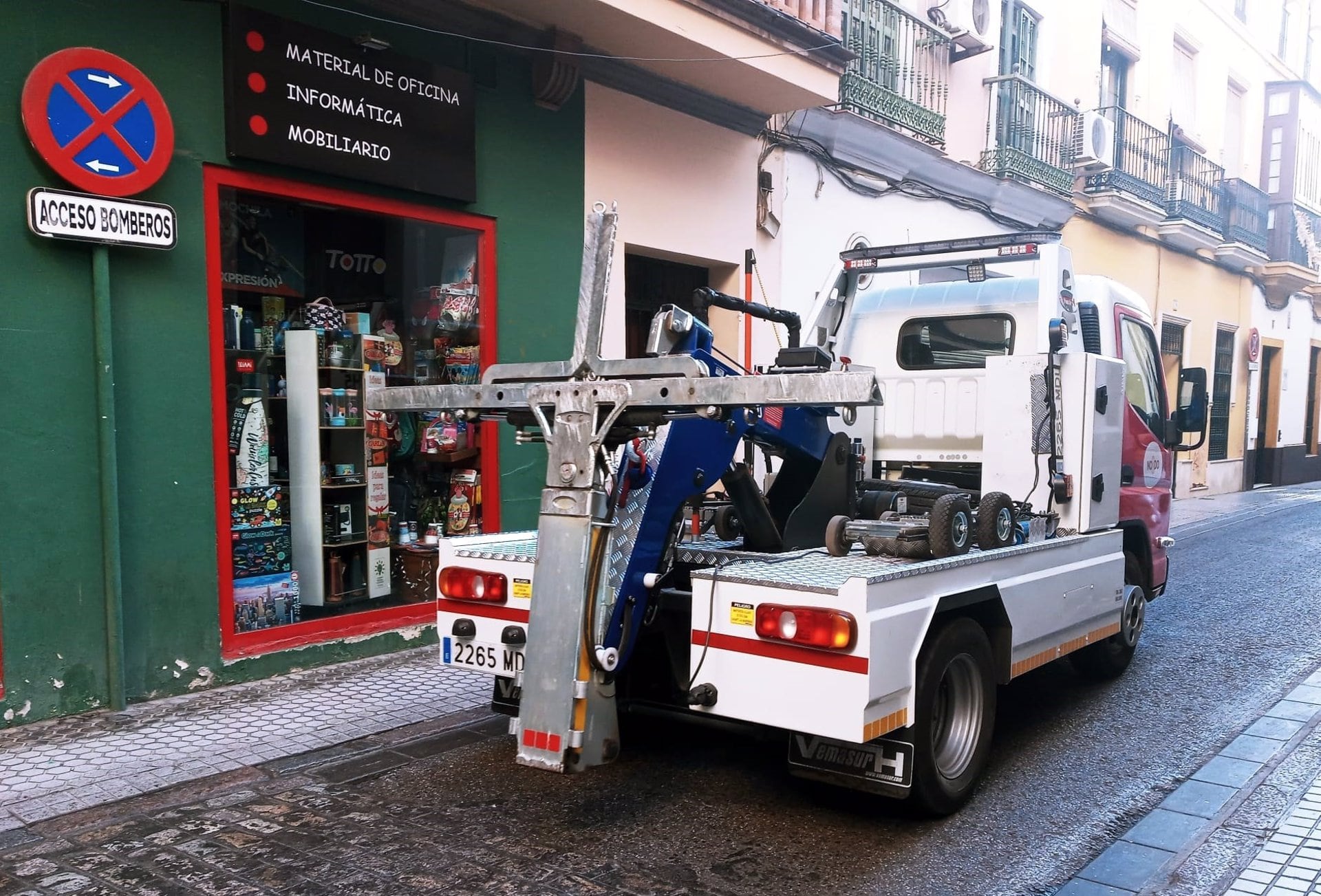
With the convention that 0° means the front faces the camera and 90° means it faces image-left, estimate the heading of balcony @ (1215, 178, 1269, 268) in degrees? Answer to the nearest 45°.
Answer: approximately 315°

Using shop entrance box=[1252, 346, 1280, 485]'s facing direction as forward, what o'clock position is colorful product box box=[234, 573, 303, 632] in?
The colorful product box is roughly at 2 o'clock from the shop entrance.

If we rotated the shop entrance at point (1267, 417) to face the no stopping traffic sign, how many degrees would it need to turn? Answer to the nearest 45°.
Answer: approximately 45° to its right

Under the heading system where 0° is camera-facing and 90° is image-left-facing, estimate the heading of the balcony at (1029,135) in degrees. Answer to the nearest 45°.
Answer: approximately 315°

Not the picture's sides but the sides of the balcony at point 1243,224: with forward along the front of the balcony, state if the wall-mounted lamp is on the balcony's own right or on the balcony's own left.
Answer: on the balcony's own right

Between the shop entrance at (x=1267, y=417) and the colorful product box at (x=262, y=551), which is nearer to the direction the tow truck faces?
the shop entrance

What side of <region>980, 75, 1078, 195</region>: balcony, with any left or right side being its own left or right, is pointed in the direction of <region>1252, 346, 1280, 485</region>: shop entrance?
left

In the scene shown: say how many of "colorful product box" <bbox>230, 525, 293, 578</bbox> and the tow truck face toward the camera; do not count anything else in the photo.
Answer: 1
